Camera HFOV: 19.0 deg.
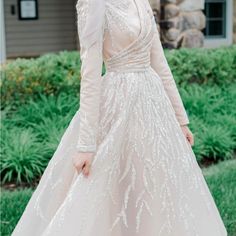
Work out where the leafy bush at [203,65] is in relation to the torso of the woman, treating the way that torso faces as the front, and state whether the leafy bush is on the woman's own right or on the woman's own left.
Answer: on the woman's own left

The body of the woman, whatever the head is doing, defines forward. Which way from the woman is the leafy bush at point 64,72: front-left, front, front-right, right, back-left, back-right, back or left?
back-left

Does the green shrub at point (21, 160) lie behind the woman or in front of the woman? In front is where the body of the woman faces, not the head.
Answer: behind

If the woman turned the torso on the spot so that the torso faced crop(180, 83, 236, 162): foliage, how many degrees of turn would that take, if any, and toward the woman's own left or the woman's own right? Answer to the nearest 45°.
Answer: approximately 135° to the woman's own left

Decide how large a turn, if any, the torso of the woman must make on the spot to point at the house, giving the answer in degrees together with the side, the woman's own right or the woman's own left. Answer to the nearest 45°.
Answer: approximately 135° to the woman's own left

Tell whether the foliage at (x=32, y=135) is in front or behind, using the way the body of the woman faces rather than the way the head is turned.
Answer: behind

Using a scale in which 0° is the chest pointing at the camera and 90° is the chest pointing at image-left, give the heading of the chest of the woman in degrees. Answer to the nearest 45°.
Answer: approximately 315°
